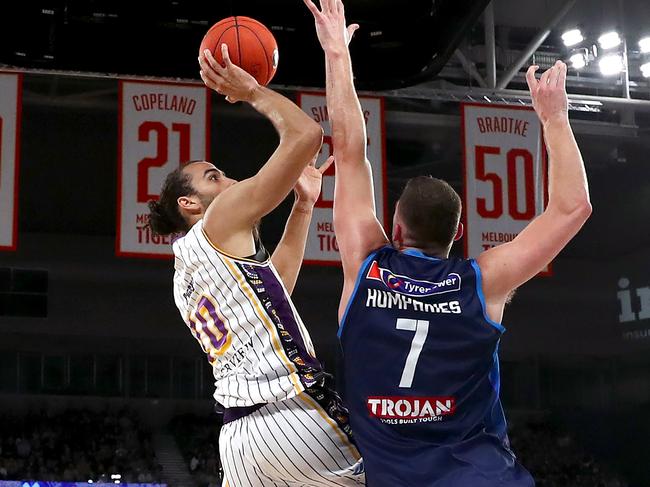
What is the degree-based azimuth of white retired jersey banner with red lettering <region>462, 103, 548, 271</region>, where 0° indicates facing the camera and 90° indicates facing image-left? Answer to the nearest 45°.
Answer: approximately 0°

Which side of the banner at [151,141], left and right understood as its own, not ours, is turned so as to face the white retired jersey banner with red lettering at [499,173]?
left

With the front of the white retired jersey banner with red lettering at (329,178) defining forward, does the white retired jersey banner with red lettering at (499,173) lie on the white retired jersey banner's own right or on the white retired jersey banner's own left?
on the white retired jersey banner's own left

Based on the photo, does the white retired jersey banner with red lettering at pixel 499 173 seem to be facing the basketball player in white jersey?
yes

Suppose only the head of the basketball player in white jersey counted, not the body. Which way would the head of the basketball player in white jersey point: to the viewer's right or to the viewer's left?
to the viewer's right

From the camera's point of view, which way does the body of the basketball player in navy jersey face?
away from the camera

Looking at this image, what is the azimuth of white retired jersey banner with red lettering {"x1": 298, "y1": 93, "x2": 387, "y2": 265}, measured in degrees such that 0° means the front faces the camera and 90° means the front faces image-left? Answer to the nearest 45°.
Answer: approximately 0°

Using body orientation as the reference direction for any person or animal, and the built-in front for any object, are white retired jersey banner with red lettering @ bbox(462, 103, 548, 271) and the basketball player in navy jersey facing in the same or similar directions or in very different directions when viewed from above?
very different directions
